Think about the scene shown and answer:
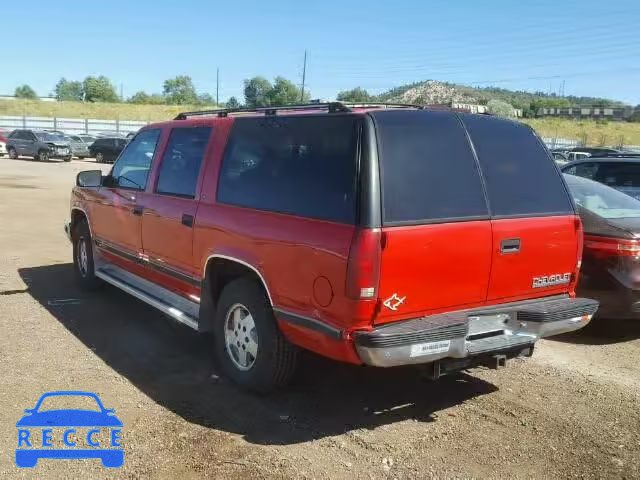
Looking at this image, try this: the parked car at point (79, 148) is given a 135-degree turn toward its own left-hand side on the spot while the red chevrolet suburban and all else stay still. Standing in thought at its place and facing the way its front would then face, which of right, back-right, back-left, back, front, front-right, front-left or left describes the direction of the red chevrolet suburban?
back

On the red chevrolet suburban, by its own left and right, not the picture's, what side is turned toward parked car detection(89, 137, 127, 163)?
front

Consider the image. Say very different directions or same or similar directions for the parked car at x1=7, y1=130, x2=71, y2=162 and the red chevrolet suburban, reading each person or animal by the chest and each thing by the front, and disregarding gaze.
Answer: very different directions

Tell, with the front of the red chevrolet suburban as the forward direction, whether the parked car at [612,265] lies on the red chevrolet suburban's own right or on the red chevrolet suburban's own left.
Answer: on the red chevrolet suburban's own right

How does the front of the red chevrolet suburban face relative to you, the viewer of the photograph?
facing away from the viewer and to the left of the viewer

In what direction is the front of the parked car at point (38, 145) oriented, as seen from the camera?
facing the viewer and to the right of the viewer

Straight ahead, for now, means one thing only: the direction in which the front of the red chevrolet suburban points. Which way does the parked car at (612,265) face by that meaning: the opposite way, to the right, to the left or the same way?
the same way

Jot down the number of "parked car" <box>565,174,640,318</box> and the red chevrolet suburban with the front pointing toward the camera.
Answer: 0

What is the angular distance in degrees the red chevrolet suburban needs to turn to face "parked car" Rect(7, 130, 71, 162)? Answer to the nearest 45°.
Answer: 0° — it already faces it

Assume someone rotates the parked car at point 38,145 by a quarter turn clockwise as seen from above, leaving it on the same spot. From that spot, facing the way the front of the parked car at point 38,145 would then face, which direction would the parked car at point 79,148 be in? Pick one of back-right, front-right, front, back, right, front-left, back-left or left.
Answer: back

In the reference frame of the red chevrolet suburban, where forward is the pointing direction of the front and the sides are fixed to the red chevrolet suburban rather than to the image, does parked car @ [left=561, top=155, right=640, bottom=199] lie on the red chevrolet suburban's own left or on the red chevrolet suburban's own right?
on the red chevrolet suburban's own right
